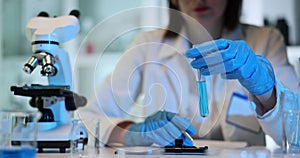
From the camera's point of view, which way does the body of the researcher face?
toward the camera

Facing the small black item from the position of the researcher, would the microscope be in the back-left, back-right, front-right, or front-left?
front-right

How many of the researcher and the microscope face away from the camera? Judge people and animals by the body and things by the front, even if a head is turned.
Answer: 0

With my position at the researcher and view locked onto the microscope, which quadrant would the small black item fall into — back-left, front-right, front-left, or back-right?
front-left
